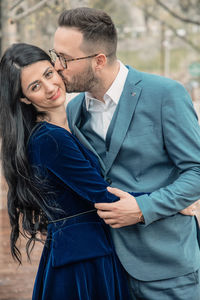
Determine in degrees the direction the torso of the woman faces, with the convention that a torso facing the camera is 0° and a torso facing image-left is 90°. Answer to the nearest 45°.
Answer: approximately 270°

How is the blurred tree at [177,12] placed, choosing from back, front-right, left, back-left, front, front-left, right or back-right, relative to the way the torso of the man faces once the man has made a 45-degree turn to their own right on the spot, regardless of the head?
right

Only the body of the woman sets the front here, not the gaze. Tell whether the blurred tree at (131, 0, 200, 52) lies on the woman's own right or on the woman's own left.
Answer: on the woman's own left

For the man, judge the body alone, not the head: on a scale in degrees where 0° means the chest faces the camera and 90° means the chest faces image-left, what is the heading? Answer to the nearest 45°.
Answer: approximately 45°
